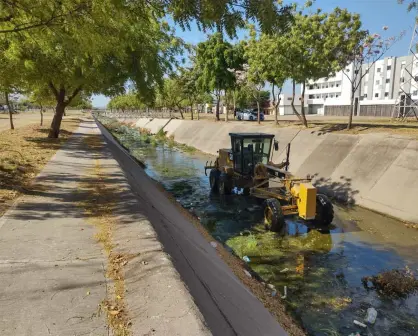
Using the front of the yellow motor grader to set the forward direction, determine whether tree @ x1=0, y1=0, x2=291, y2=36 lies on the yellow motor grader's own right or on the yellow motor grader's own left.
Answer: on the yellow motor grader's own right

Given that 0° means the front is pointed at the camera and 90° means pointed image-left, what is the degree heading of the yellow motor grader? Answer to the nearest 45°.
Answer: approximately 315°

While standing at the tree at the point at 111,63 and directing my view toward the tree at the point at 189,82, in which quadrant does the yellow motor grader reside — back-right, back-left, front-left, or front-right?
back-right

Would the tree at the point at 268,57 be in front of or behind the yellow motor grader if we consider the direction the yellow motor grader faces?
behind

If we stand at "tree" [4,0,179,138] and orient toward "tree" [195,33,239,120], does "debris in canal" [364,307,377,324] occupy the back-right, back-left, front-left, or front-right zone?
back-right

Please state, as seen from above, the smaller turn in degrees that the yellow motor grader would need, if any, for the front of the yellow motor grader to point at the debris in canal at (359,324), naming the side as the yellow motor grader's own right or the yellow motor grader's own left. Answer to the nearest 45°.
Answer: approximately 45° to the yellow motor grader's own right

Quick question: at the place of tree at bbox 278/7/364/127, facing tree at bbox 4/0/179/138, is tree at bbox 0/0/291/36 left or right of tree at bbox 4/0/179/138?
left

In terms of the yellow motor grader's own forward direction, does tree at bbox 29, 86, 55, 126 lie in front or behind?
behind
